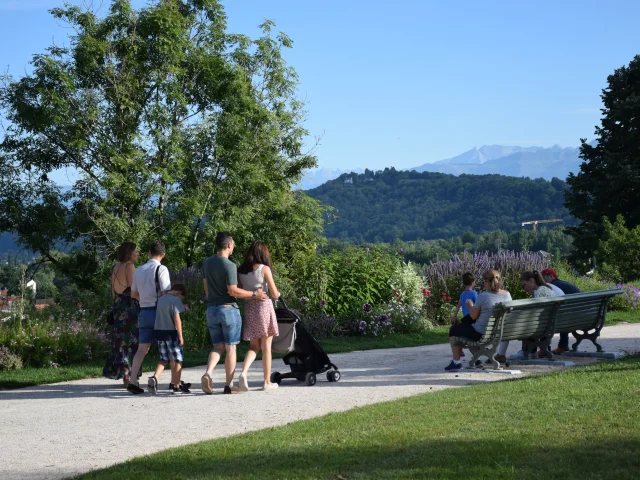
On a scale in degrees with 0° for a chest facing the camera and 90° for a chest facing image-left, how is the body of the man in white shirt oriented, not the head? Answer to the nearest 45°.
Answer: approximately 225°

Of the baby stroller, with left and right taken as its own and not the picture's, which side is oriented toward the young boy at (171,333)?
back

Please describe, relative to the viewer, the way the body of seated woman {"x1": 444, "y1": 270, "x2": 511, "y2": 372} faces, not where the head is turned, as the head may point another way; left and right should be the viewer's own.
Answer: facing away from the viewer and to the left of the viewer

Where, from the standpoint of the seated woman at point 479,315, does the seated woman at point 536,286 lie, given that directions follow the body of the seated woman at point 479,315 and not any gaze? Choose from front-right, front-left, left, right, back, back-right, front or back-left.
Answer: right

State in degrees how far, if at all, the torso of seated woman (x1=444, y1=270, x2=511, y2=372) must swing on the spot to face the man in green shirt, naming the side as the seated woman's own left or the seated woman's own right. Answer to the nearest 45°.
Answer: approximately 90° to the seated woman's own left

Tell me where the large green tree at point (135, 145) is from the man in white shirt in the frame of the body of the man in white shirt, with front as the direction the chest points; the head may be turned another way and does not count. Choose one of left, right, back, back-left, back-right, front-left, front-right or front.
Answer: front-left

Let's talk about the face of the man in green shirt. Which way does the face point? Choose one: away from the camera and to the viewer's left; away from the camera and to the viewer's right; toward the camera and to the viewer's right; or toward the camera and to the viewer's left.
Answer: away from the camera and to the viewer's right

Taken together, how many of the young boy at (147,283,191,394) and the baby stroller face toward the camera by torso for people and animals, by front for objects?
0

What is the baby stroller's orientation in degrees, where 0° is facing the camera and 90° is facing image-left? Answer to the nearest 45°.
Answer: approximately 225°

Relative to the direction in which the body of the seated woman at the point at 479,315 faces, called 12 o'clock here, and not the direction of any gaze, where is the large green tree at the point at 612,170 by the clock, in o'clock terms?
The large green tree is roughly at 2 o'clock from the seated woman.

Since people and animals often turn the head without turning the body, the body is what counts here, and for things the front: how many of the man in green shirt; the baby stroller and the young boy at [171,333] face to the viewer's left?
0

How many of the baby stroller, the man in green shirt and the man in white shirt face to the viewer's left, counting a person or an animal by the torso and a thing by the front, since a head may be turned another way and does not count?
0

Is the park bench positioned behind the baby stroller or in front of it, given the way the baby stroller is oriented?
in front

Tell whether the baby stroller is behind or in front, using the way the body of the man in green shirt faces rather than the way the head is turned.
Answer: in front

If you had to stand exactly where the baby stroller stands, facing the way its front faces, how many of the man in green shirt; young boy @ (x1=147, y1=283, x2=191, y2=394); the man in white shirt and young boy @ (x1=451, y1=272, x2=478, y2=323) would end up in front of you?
1

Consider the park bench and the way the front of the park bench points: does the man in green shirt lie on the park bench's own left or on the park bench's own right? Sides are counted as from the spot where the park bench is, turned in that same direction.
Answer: on the park bench's own left
